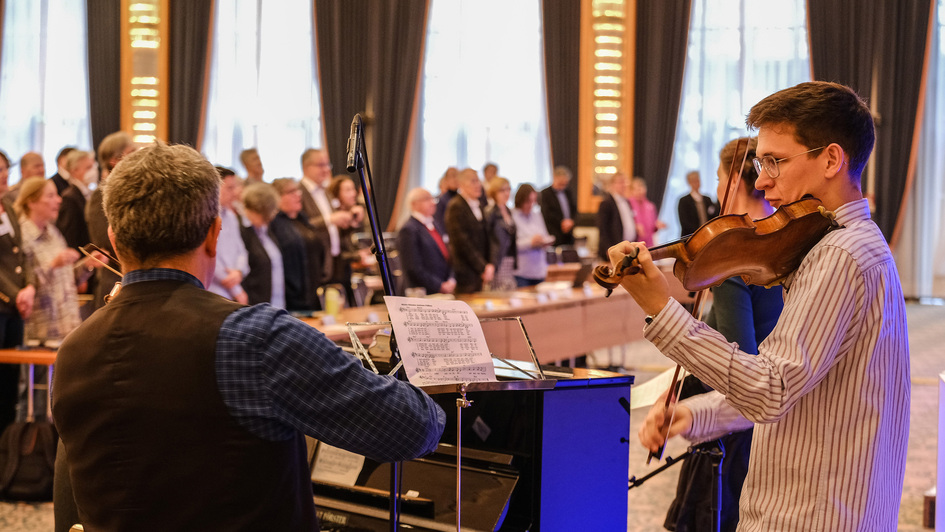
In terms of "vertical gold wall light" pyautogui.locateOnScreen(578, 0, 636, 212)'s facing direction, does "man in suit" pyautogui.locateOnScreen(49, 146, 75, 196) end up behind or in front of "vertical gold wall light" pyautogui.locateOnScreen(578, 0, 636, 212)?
in front

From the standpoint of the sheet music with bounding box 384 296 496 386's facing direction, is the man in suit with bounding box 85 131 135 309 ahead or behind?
behind

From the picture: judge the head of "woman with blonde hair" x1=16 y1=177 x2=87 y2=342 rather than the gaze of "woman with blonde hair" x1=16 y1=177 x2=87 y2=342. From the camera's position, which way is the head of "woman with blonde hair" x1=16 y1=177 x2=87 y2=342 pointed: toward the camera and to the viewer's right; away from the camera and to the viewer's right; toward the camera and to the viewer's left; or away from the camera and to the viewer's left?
toward the camera and to the viewer's right

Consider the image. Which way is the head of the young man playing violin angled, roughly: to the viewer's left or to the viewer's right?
to the viewer's left

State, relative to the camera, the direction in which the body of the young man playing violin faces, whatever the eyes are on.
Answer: to the viewer's left

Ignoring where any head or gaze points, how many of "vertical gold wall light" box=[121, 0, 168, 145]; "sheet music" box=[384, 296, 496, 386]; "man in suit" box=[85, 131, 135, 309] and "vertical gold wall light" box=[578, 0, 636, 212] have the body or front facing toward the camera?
3

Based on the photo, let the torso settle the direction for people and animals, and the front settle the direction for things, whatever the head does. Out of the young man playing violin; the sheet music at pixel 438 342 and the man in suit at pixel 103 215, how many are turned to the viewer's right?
1

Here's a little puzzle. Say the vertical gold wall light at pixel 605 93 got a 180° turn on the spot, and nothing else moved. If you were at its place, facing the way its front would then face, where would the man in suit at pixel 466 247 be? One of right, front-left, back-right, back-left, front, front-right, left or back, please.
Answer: back

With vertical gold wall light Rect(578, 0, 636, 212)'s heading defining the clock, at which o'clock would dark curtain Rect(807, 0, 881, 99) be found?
The dark curtain is roughly at 9 o'clock from the vertical gold wall light.

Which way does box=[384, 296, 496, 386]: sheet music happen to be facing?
toward the camera

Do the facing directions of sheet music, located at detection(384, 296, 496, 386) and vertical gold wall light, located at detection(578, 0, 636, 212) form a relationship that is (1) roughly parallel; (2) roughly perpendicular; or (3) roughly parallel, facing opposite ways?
roughly parallel

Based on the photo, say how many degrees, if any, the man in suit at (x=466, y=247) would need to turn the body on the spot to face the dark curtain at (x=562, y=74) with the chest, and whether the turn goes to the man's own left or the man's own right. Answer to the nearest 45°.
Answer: approximately 135° to the man's own left

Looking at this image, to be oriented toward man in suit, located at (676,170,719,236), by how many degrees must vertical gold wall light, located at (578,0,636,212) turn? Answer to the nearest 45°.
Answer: approximately 45° to its left

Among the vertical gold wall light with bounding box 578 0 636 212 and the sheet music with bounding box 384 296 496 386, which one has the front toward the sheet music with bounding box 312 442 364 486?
the vertical gold wall light

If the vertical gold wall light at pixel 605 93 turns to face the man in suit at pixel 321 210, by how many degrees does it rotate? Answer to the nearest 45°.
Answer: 0° — it already faces them
